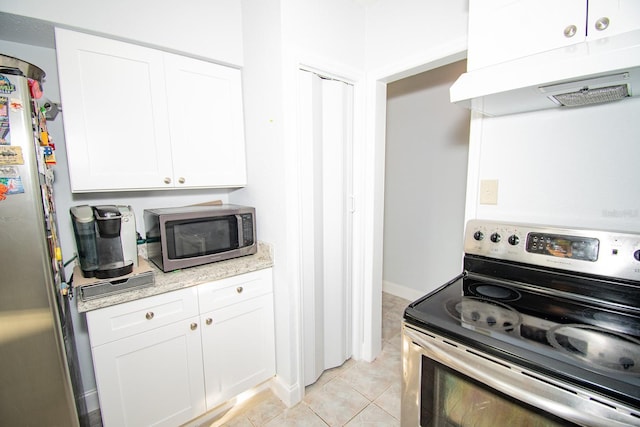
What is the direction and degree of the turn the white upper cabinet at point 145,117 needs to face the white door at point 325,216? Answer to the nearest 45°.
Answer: approximately 45° to its left

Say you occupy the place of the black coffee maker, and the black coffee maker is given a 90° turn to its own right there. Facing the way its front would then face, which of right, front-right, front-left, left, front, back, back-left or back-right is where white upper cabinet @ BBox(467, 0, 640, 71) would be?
back-left

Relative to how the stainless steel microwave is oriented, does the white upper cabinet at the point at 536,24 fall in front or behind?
in front

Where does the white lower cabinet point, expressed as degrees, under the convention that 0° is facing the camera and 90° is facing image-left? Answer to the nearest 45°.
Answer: approximately 315°

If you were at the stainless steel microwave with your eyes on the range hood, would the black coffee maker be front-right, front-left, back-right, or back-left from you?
back-right

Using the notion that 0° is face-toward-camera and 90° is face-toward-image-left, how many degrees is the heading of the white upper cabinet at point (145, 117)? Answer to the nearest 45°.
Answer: approximately 315°

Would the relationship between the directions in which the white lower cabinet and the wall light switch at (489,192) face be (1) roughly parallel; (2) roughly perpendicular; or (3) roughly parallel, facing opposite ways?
roughly perpendicular

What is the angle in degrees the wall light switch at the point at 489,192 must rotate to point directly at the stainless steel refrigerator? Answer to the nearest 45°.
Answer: approximately 45° to its right

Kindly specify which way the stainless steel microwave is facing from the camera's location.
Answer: facing the viewer and to the right of the viewer

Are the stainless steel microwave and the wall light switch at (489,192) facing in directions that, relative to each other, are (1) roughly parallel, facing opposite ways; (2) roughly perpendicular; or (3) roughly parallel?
roughly perpendicular

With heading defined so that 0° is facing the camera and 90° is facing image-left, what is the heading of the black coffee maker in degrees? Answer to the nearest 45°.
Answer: approximately 0°
